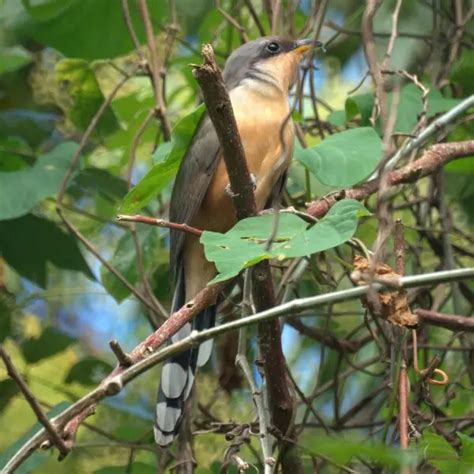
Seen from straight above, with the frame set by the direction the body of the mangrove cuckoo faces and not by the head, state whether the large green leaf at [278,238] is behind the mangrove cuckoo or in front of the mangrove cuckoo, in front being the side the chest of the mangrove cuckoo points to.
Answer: in front

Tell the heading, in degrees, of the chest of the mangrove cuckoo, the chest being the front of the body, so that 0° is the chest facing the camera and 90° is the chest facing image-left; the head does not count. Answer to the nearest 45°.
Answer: approximately 315°

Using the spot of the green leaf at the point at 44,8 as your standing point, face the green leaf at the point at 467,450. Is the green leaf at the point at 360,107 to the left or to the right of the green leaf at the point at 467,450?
left

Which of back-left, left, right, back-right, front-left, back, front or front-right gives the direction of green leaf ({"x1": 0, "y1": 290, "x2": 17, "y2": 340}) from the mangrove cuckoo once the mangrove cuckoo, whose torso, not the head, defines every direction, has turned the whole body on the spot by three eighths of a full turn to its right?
front

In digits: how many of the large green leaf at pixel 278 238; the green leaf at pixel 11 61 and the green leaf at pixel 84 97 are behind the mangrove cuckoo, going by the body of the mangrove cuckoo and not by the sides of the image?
2

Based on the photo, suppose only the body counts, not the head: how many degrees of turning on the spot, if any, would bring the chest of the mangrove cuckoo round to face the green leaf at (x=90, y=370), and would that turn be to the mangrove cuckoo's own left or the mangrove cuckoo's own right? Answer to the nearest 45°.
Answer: approximately 135° to the mangrove cuckoo's own right

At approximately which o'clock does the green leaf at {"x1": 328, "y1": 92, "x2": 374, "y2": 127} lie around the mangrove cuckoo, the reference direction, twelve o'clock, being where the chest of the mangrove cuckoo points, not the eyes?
The green leaf is roughly at 10 o'clock from the mangrove cuckoo.

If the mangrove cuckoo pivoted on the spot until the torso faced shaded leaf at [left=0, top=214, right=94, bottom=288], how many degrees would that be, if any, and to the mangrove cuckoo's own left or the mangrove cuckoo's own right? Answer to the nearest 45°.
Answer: approximately 135° to the mangrove cuckoo's own right

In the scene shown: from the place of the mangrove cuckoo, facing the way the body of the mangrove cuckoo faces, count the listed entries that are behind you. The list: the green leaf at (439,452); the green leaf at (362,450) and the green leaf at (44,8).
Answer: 1

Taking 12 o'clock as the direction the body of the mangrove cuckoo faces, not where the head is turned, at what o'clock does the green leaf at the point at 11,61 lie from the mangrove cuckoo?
The green leaf is roughly at 6 o'clock from the mangrove cuckoo.

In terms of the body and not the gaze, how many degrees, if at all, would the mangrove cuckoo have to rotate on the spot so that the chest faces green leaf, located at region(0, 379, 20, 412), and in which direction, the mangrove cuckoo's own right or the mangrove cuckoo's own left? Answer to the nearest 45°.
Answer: approximately 135° to the mangrove cuckoo's own right

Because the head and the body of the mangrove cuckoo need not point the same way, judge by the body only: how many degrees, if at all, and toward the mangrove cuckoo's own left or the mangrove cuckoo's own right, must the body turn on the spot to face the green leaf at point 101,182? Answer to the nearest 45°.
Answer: approximately 180°
